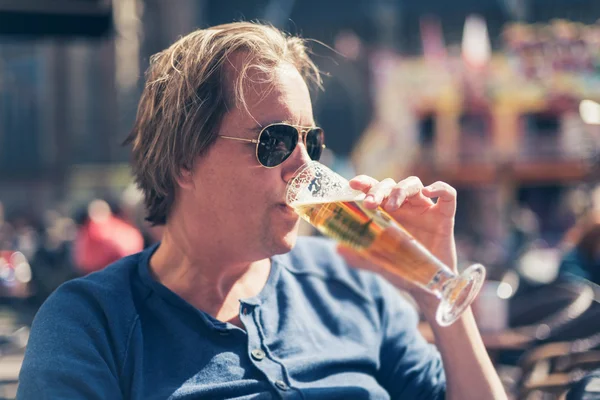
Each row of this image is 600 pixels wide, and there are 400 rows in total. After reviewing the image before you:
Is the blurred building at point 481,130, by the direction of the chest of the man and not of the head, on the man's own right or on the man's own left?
on the man's own left

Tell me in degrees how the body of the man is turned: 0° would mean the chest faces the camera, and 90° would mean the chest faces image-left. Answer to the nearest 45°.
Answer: approximately 315°

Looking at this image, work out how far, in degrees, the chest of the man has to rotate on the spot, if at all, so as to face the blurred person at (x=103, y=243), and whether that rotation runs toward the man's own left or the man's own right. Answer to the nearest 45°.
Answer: approximately 135° to the man's own left

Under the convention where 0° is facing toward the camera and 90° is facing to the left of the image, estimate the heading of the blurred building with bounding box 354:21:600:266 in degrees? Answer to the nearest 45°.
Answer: approximately 0°

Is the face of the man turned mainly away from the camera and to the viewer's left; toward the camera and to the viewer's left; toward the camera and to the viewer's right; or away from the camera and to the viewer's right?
toward the camera and to the viewer's right

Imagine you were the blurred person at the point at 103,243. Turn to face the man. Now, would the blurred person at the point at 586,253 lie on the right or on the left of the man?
left

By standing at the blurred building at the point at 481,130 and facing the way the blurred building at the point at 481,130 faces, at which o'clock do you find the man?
The man is roughly at 12 o'clock from the blurred building.

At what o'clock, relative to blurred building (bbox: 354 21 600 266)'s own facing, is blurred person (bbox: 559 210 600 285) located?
The blurred person is roughly at 12 o'clock from the blurred building.

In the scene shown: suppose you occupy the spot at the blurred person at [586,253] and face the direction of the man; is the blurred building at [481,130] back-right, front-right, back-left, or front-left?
back-right
